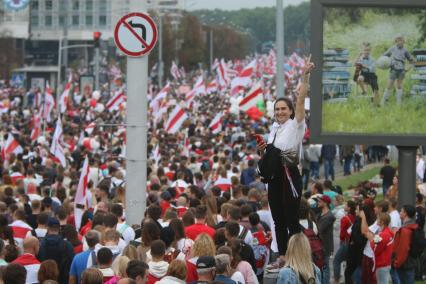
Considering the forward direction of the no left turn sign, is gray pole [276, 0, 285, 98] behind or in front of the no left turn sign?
behind

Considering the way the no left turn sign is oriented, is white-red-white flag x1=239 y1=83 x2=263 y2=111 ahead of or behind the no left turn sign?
behind

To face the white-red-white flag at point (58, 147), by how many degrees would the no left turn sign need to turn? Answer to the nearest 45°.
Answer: approximately 180°

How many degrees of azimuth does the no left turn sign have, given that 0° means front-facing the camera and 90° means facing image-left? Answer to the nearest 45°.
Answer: approximately 0°
